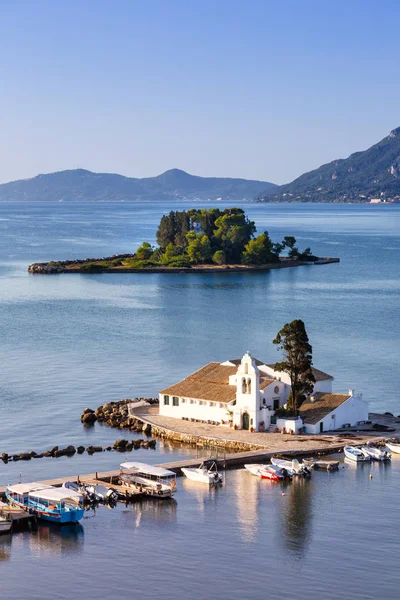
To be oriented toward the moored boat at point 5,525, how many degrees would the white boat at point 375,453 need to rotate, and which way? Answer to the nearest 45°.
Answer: approximately 90° to its left

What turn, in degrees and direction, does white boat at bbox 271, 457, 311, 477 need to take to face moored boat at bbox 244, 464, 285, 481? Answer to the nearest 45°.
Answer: approximately 45° to its left

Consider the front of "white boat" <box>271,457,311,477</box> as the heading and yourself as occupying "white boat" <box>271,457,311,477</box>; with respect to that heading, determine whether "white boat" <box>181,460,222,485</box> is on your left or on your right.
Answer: on your left

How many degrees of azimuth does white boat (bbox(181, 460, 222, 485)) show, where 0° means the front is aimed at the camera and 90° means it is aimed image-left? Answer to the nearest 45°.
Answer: approximately 135°

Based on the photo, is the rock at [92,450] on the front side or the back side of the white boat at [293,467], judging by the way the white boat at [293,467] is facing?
on the front side

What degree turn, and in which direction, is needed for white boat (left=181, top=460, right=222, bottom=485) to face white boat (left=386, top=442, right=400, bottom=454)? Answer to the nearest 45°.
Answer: approximately 90° to its right

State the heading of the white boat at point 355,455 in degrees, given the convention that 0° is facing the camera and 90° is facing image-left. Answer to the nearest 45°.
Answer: approximately 135°

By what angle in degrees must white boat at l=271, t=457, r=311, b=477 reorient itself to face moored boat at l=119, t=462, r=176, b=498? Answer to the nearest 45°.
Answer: approximately 45° to its left
